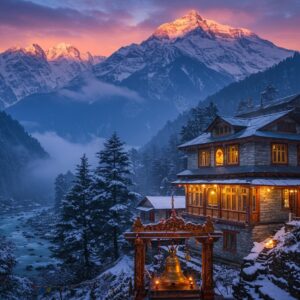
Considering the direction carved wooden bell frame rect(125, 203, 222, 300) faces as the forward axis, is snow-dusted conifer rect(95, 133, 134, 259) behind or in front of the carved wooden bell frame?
behind

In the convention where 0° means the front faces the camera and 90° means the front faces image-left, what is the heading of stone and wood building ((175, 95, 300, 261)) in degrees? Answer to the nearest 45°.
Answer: approximately 45°

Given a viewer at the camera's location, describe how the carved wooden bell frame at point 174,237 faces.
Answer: facing the viewer

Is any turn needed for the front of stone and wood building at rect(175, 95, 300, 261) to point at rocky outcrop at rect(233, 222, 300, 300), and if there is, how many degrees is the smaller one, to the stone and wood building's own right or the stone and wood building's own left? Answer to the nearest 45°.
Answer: approximately 45° to the stone and wood building's own left

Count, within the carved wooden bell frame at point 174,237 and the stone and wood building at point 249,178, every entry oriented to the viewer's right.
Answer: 0

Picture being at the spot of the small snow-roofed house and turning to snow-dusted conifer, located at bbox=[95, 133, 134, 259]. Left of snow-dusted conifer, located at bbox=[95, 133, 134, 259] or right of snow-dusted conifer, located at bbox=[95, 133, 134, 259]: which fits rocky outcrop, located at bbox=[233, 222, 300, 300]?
left

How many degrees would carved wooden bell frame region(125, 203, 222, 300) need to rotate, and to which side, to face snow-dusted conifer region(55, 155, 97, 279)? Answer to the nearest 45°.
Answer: approximately 135° to its right

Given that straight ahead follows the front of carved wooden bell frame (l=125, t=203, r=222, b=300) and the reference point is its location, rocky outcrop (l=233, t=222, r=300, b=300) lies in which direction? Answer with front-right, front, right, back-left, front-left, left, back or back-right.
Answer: back-left

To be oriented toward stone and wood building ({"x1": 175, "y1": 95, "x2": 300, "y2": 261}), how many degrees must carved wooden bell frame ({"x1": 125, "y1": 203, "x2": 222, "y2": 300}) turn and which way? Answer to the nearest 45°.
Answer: approximately 180°

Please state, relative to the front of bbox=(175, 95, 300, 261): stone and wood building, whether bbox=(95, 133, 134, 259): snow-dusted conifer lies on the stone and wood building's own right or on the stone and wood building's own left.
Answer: on the stone and wood building's own right
